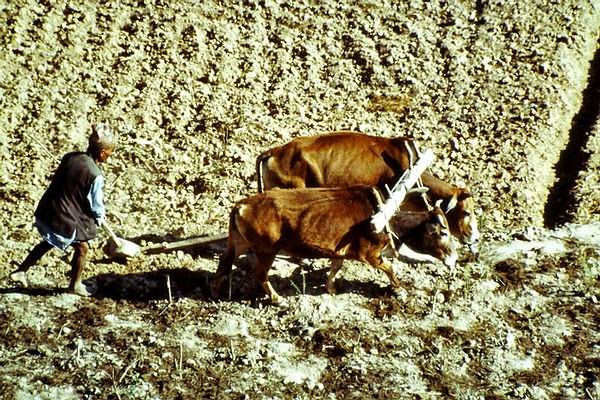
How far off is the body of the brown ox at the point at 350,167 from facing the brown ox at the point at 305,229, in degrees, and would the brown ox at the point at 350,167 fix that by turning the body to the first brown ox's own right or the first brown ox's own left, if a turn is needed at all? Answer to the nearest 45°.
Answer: approximately 90° to the first brown ox's own right

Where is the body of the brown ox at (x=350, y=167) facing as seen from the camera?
to the viewer's right

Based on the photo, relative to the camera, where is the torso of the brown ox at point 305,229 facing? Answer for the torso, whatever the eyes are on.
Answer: to the viewer's right

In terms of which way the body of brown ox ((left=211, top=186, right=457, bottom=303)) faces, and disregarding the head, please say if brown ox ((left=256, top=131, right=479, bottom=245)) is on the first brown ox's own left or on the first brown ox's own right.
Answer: on the first brown ox's own left

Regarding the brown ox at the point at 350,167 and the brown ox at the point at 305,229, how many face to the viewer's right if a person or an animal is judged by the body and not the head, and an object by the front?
2

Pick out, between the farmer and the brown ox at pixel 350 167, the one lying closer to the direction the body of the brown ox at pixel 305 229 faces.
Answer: the brown ox
